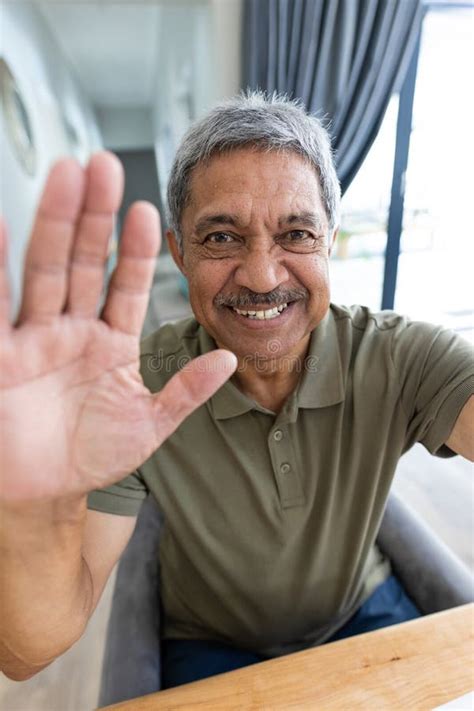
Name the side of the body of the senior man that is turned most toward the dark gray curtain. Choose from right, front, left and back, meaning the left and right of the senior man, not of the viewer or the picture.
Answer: back

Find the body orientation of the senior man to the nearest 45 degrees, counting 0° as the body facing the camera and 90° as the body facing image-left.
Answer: approximately 0°

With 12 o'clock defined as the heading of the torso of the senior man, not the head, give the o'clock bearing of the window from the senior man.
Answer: The window is roughly at 7 o'clock from the senior man.
